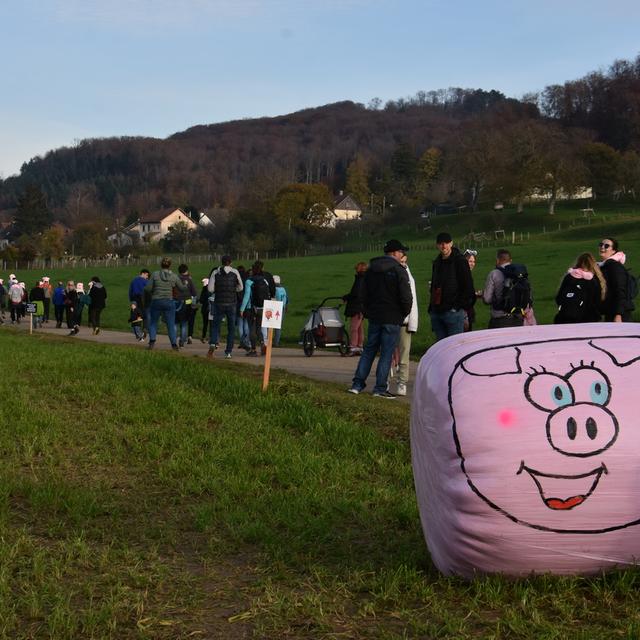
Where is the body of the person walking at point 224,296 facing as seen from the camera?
away from the camera

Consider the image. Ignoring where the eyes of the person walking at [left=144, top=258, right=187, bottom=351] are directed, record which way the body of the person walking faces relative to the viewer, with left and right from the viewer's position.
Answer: facing away from the viewer

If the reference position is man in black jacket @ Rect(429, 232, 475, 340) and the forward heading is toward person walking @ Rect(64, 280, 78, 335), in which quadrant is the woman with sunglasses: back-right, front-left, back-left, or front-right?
back-right

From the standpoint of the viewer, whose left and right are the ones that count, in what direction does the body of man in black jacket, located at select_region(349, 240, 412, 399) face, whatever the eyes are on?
facing away from the viewer and to the right of the viewer

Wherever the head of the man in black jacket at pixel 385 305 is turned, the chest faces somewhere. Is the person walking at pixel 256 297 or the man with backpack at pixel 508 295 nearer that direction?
the man with backpack

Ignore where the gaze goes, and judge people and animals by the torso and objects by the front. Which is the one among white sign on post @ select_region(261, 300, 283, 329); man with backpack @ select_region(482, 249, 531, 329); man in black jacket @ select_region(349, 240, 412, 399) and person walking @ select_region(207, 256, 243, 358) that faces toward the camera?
the white sign on post

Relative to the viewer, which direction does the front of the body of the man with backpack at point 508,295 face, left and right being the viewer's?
facing away from the viewer and to the left of the viewer

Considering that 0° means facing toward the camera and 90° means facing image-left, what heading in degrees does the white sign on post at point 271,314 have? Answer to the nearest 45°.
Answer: approximately 0°
